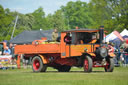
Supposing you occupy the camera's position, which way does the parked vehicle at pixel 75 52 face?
facing the viewer and to the right of the viewer

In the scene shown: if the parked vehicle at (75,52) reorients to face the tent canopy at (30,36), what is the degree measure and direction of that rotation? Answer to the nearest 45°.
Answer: approximately 135° to its left
